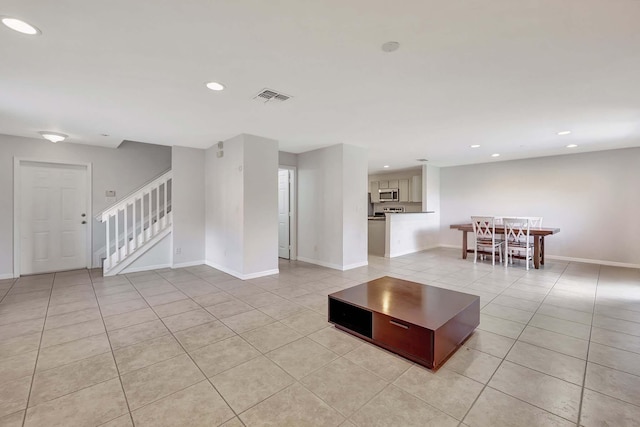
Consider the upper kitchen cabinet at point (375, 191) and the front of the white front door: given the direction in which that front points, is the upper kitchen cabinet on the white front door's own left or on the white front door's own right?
on the white front door's own left

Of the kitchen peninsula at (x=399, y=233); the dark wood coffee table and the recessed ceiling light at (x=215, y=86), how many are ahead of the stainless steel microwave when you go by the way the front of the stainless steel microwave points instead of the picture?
3

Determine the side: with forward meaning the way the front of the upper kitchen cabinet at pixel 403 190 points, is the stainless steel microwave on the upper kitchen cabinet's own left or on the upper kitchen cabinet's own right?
on the upper kitchen cabinet's own right

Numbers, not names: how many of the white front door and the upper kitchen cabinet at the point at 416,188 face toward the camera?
2

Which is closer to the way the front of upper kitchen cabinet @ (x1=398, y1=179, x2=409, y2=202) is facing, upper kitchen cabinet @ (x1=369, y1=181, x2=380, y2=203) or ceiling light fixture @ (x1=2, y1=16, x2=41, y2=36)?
the ceiling light fixture

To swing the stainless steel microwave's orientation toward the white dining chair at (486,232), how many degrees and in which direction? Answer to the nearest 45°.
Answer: approximately 45° to its left

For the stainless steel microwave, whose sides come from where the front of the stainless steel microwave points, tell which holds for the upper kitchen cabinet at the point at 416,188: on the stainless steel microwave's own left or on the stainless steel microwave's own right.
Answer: on the stainless steel microwave's own left

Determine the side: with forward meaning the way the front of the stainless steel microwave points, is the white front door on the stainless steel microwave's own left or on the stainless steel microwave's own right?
on the stainless steel microwave's own right

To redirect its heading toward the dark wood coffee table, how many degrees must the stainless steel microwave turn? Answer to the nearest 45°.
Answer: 0° — it already faces it

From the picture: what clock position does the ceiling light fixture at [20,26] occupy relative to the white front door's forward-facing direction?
The ceiling light fixture is roughly at 12 o'clock from the white front door.
